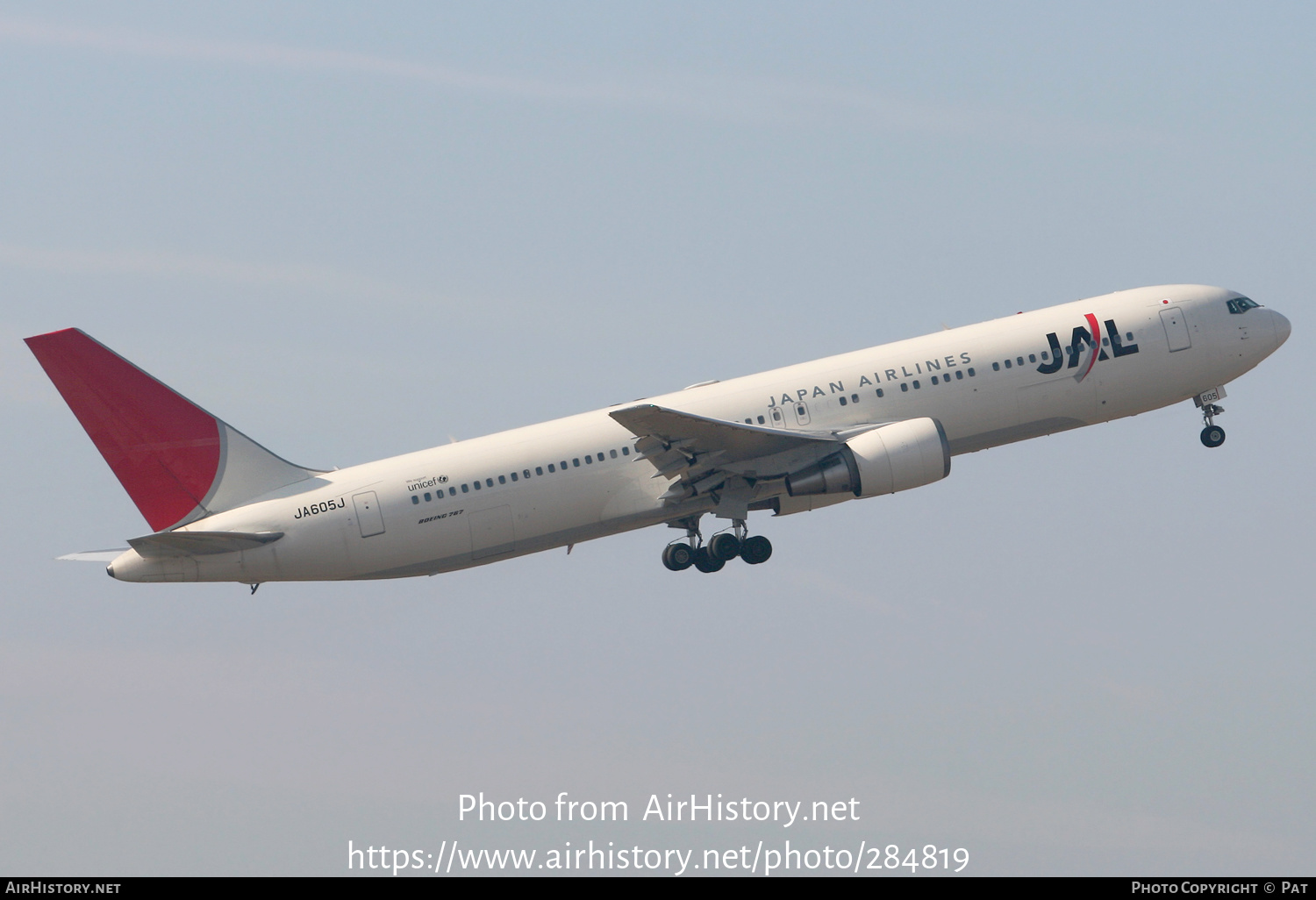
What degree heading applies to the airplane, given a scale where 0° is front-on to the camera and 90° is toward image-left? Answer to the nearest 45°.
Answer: approximately 270°
